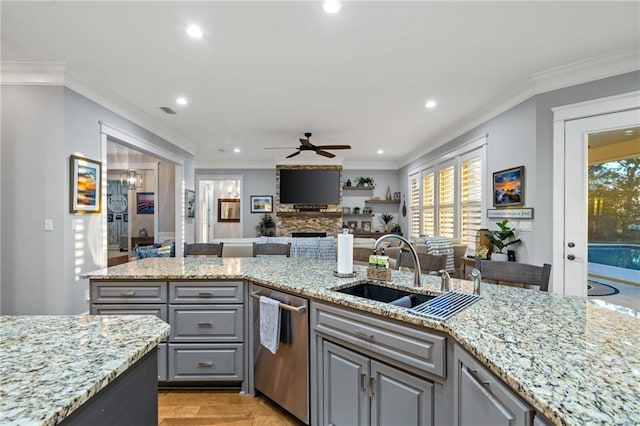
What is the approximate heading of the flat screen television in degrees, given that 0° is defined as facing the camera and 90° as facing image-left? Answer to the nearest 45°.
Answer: approximately 0°

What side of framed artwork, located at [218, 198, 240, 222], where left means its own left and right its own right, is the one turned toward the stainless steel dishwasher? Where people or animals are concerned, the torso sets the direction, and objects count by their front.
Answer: front

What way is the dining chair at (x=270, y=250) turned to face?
toward the camera

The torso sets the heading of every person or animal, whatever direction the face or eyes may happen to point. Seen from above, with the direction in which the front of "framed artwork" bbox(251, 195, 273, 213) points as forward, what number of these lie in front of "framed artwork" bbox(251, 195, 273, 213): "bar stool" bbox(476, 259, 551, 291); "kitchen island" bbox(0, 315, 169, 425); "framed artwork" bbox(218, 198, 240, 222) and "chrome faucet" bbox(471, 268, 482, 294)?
3

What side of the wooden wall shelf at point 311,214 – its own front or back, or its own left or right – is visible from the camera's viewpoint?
front

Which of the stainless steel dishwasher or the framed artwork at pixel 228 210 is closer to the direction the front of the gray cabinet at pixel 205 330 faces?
the stainless steel dishwasher

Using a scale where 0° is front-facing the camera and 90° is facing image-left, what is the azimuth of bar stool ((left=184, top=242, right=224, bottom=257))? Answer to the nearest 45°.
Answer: approximately 0°

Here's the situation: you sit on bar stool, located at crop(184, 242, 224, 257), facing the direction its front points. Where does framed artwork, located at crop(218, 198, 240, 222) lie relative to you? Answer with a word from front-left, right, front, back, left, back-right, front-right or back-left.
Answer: back

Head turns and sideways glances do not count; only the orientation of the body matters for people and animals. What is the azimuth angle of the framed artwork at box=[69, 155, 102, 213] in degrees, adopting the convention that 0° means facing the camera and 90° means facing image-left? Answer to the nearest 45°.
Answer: approximately 315°

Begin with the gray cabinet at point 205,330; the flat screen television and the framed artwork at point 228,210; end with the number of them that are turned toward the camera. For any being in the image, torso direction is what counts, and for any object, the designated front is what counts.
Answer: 3

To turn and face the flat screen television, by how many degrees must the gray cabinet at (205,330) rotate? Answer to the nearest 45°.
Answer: approximately 135° to its left

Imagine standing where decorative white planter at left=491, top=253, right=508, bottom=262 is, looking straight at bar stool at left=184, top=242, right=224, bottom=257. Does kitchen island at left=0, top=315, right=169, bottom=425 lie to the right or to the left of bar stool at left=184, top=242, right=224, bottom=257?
left

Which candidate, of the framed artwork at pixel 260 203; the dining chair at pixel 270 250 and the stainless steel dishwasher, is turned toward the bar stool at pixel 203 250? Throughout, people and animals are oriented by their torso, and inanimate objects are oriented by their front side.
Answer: the framed artwork

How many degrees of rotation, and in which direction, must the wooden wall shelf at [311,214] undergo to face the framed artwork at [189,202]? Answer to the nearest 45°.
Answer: approximately 45° to its right

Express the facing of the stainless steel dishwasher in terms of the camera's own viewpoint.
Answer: facing the viewer and to the left of the viewer

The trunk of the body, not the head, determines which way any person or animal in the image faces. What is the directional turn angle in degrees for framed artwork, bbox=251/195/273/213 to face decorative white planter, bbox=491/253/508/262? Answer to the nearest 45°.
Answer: approximately 45° to its left

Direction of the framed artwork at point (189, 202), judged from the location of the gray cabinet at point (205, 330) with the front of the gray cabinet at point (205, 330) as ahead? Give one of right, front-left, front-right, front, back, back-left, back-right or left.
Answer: back

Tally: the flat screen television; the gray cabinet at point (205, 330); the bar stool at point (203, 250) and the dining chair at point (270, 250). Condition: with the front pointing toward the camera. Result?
4
